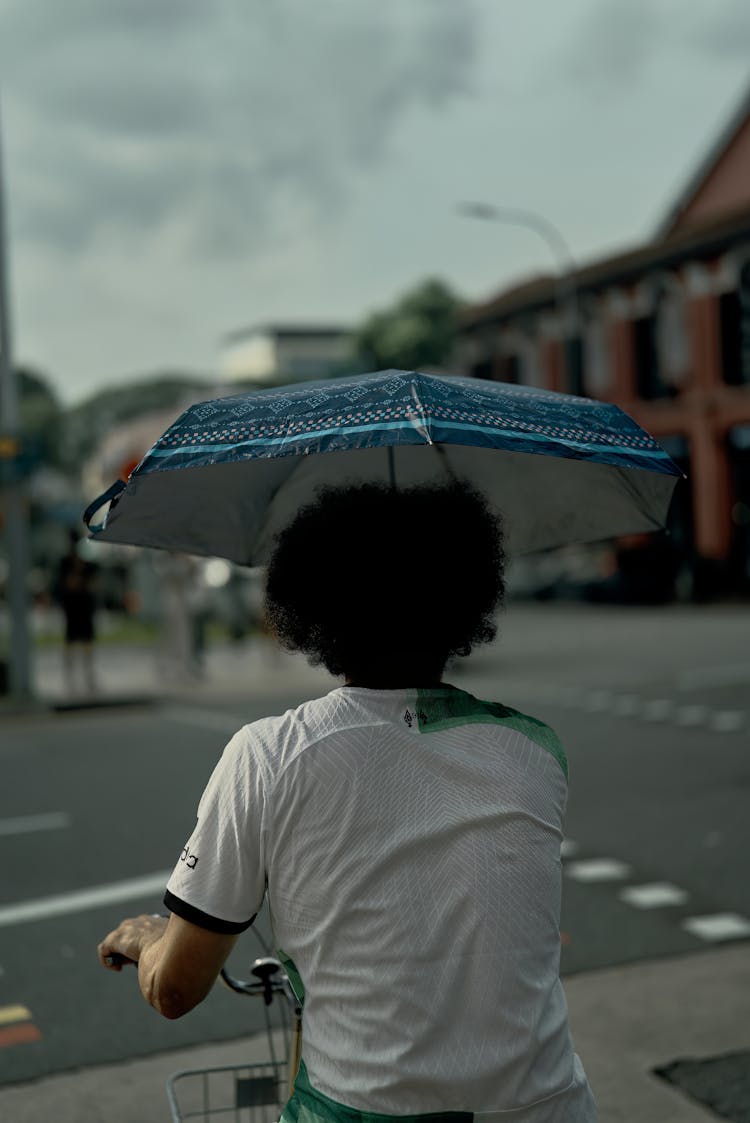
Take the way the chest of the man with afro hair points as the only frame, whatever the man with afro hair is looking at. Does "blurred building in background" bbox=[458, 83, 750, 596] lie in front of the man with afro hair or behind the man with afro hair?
in front

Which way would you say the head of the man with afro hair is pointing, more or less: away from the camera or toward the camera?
away from the camera

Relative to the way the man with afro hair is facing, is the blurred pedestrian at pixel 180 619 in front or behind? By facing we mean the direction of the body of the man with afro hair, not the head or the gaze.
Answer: in front

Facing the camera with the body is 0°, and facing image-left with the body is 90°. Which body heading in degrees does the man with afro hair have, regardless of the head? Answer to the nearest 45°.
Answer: approximately 180°

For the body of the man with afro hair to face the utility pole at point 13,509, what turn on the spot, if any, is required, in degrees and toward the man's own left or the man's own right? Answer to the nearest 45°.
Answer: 0° — they already face it
